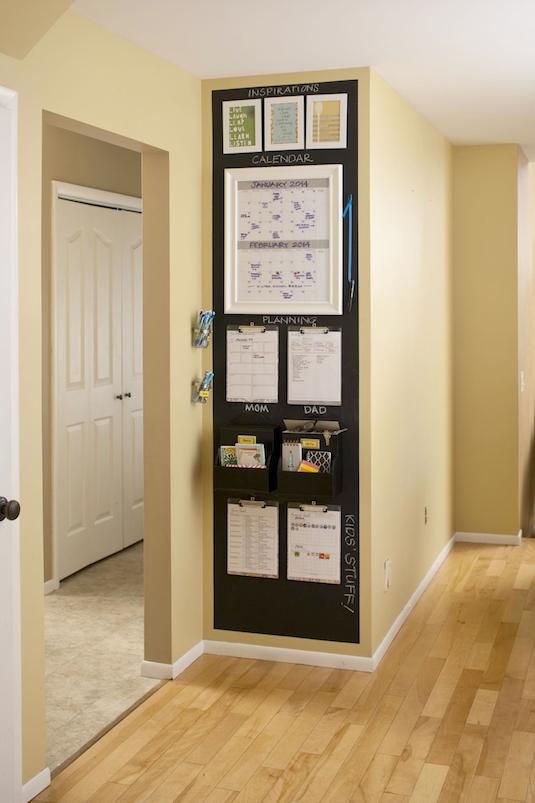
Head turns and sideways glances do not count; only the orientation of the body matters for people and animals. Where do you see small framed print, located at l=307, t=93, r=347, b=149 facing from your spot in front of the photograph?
facing the viewer

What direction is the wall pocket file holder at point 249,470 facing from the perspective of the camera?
toward the camera

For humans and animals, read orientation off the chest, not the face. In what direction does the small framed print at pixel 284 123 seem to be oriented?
toward the camera

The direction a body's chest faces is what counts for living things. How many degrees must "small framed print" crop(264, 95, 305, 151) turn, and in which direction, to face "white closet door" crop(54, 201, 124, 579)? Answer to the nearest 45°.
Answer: approximately 135° to its right

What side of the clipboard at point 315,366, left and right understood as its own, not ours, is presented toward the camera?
front

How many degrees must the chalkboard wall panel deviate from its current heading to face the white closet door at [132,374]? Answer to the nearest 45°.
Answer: approximately 135° to its right

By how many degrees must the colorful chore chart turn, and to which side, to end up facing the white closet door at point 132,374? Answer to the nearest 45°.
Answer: approximately 135° to its right

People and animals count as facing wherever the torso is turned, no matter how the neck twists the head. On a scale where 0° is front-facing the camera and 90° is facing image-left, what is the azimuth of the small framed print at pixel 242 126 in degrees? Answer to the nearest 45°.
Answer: approximately 0°
